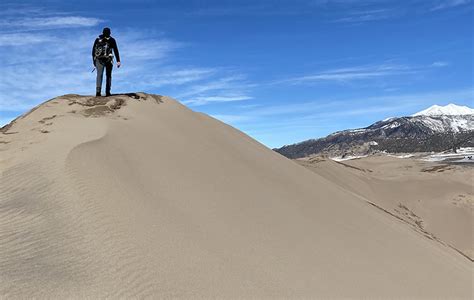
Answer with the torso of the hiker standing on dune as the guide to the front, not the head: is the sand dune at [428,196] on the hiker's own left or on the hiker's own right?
on the hiker's own right

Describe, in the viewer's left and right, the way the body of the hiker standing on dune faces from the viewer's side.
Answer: facing away from the viewer
